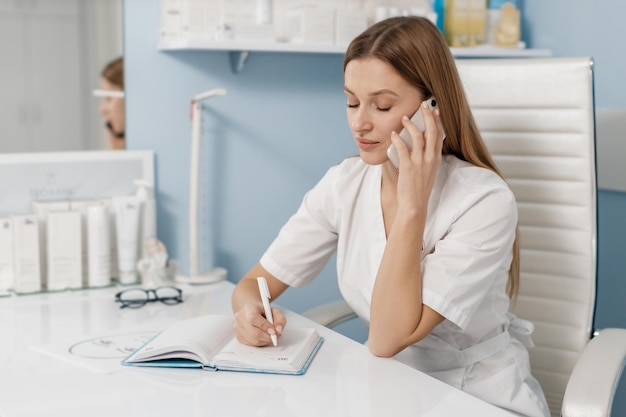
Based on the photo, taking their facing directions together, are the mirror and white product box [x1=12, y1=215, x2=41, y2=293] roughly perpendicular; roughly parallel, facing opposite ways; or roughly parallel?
roughly parallel

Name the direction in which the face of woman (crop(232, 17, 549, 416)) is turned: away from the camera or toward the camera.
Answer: toward the camera

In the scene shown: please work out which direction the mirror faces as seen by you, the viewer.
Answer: facing the viewer

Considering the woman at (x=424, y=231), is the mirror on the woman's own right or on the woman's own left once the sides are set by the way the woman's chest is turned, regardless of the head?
on the woman's own right

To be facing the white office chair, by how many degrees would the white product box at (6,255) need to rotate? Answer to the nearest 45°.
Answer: approximately 45° to its left

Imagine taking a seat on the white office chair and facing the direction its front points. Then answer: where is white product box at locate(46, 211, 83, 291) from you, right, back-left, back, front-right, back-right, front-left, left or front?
front-right

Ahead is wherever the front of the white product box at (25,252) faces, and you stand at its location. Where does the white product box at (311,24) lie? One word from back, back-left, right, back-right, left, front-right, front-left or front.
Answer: left

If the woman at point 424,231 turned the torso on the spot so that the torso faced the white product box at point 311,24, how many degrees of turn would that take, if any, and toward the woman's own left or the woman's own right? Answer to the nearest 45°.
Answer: approximately 135° to the woman's own right

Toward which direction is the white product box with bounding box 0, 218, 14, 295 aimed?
toward the camera

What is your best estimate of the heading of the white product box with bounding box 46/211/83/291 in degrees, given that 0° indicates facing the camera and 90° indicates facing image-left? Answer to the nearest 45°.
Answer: approximately 0°

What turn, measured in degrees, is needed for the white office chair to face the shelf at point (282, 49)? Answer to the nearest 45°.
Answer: approximately 90° to its right

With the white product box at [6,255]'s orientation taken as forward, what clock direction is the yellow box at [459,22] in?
The yellow box is roughly at 9 o'clock from the white product box.

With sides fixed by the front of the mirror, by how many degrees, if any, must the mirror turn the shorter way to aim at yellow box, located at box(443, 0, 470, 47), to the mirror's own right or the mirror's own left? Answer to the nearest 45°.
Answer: approximately 90° to the mirror's own left

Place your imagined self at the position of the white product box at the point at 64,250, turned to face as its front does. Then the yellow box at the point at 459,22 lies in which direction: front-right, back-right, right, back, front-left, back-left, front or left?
left
